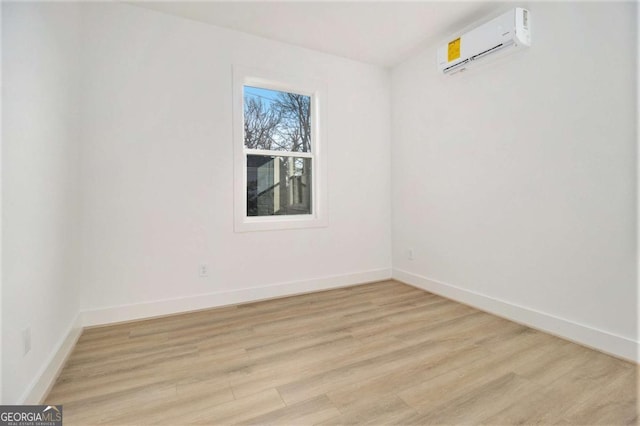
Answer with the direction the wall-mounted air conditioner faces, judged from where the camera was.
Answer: facing the viewer and to the left of the viewer
